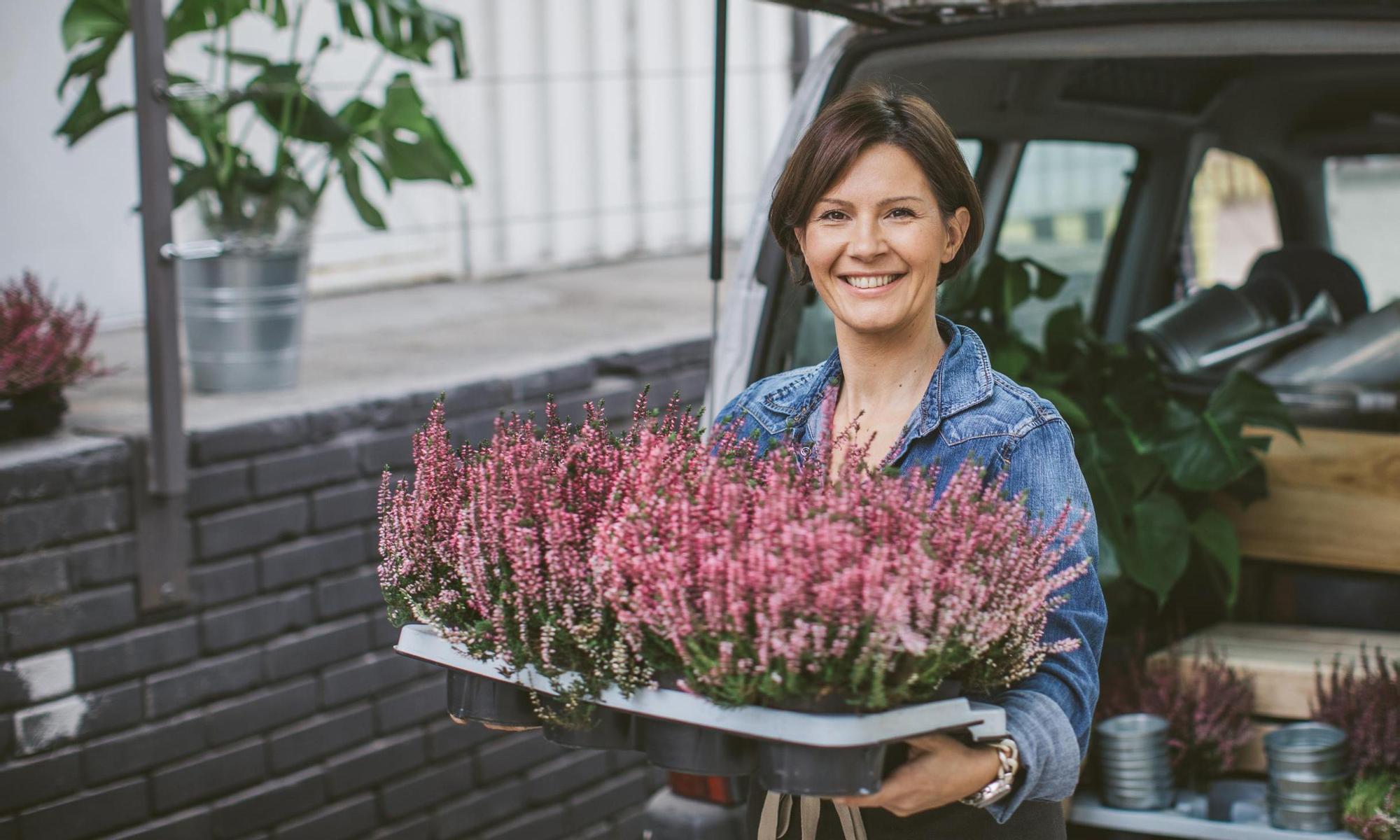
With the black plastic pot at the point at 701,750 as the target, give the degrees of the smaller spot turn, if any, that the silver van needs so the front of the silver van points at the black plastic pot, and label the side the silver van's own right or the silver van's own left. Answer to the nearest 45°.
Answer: approximately 135° to the silver van's own right

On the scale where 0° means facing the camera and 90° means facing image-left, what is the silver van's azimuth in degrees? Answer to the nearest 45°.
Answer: approximately 225°

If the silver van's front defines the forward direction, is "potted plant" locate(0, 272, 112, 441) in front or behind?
behind

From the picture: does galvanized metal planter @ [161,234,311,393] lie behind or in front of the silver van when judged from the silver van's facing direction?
behind

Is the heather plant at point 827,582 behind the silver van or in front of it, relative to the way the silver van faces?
behind
